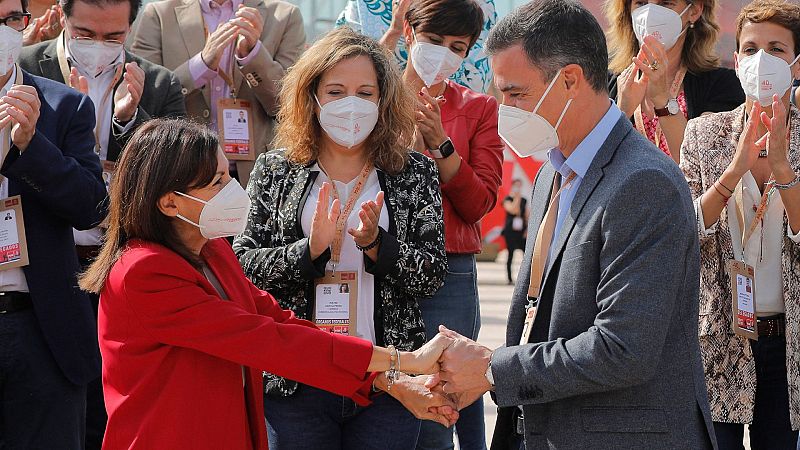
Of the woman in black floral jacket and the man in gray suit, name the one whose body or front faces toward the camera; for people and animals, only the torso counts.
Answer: the woman in black floral jacket

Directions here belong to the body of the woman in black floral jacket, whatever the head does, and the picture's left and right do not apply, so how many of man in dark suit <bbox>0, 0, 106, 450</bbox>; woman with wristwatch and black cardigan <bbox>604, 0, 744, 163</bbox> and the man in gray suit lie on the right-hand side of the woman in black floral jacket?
1

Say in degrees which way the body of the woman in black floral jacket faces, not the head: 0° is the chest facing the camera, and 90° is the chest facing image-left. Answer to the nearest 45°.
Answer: approximately 0°

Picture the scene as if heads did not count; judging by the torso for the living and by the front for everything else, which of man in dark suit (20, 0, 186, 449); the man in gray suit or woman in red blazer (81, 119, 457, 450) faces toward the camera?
the man in dark suit

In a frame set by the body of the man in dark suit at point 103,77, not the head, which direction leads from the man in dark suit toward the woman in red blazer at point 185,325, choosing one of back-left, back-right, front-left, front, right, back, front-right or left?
front

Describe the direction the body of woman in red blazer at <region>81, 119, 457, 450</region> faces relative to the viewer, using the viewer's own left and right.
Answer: facing to the right of the viewer

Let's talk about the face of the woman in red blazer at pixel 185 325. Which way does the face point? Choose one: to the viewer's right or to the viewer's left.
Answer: to the viewer's right

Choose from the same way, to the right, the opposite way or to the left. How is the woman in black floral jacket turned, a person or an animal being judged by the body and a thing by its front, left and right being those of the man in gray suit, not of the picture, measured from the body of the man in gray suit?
to the left

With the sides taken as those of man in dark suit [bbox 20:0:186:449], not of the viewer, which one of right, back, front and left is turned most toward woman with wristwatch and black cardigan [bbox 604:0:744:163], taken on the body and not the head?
left

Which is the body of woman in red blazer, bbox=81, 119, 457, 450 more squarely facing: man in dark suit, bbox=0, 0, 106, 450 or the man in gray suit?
the man in gray suit

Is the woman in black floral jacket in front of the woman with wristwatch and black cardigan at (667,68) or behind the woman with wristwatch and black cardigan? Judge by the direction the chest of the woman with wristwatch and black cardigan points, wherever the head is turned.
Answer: in front

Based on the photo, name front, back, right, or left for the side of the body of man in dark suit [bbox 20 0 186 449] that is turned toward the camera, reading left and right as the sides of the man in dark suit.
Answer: front

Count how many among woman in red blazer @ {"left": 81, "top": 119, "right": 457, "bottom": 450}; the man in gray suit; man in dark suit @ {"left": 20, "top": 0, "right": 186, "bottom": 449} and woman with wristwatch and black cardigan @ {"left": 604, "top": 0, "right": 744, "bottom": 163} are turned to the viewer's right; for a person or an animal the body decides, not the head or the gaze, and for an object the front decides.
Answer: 1

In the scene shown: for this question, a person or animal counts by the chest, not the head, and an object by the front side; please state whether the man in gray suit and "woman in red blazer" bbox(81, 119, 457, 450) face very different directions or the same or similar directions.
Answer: very different directions

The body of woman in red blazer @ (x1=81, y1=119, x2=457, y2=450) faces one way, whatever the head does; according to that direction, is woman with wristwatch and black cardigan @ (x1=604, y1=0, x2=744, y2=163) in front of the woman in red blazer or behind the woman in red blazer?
in front

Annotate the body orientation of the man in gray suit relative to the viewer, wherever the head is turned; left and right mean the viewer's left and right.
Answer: facing to the left of the viewer

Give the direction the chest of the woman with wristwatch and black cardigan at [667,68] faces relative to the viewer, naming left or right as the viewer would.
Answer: facing the viewer and to the left of the viewer

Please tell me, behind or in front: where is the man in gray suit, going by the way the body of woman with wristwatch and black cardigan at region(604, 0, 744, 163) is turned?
in front
